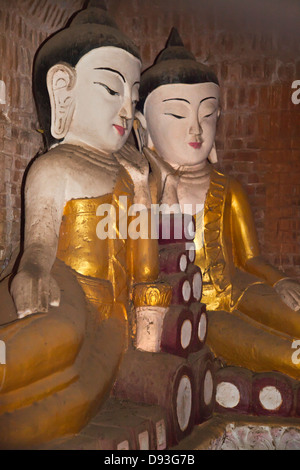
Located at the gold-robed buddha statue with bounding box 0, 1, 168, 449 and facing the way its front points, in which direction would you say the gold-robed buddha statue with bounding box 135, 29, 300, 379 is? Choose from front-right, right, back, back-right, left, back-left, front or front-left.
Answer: left

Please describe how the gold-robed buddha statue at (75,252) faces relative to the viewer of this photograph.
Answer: facing the viewer and to the right of the viewer
